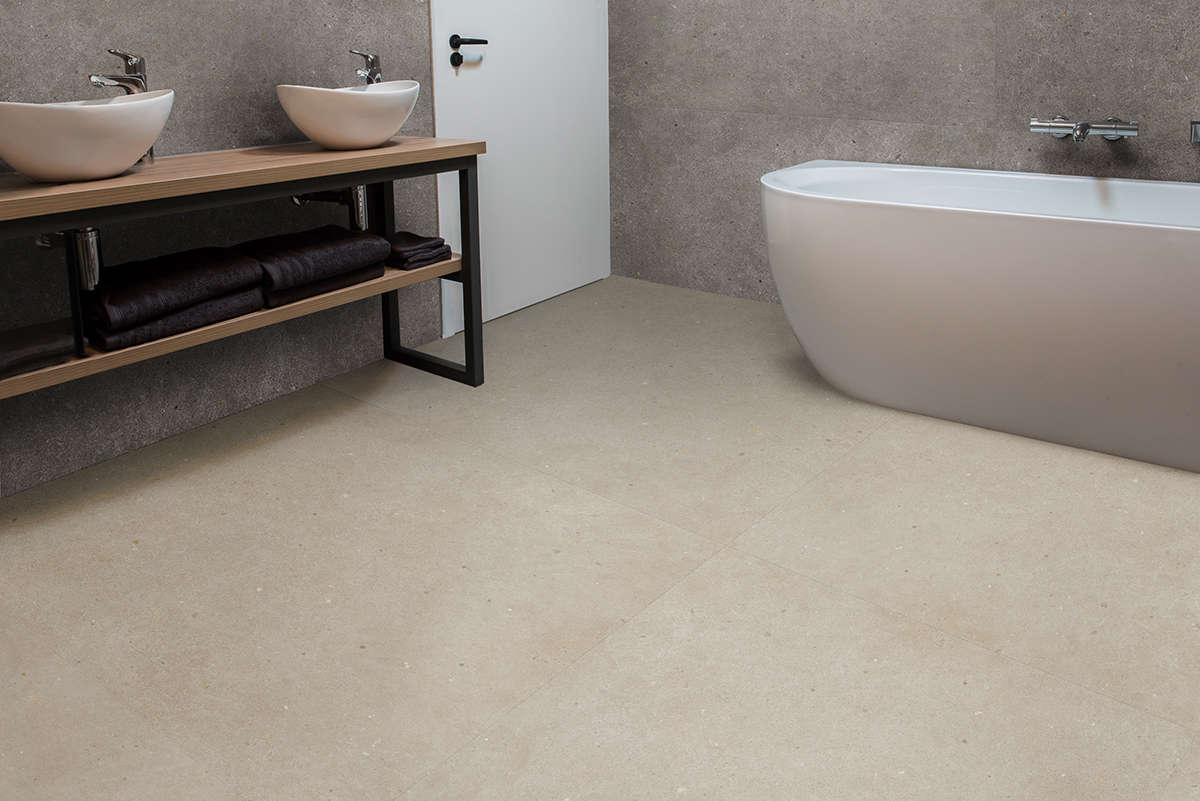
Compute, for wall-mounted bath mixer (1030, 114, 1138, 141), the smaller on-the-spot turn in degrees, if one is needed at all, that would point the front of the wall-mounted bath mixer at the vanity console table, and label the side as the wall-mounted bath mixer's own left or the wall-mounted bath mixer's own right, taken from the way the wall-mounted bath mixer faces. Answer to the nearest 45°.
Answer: approximately 45° to the wall-mounted bath mixer's own right

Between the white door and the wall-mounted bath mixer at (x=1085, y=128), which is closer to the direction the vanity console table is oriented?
the wall-mounted bath mixer

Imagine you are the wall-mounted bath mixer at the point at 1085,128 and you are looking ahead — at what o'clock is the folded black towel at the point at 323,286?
The folded black towel is roughly at 2 o'clock from the wall-mounted bath mixer.

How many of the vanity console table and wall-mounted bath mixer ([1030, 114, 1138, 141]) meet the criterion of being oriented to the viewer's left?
0

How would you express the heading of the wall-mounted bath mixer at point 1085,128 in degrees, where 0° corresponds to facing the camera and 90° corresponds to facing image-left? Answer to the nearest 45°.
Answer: approximately 0°

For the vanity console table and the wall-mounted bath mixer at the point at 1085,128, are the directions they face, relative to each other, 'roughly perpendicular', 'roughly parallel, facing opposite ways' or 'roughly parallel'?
roughly perpendicular

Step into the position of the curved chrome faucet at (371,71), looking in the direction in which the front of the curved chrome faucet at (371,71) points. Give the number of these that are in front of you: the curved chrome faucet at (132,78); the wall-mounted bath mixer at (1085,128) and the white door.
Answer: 1

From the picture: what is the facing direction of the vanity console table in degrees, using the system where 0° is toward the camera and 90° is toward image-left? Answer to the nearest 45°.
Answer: approximately 315°
